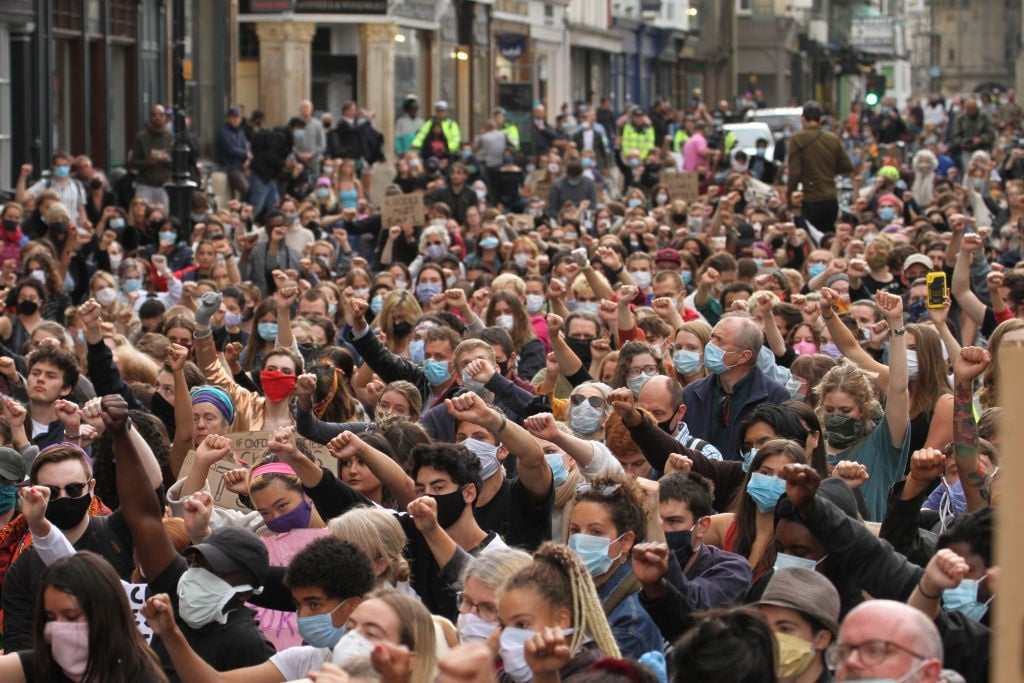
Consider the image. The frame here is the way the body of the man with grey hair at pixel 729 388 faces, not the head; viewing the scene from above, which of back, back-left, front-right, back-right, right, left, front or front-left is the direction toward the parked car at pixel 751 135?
back-right

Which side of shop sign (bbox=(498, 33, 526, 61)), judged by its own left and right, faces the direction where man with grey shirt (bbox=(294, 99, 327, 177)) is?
front

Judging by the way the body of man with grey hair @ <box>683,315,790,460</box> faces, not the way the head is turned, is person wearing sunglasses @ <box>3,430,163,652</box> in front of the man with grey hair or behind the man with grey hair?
in front

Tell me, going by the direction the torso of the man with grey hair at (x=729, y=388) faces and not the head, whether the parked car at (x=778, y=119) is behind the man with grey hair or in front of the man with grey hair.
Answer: behind

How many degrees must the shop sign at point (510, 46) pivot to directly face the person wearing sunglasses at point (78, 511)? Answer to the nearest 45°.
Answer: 0° — it already faces them

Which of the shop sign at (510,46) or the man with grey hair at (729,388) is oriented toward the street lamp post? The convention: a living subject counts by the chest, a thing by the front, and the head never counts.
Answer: the shop sign

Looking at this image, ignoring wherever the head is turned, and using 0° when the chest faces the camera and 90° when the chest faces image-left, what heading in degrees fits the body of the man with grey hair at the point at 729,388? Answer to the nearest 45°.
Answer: approximately 45°

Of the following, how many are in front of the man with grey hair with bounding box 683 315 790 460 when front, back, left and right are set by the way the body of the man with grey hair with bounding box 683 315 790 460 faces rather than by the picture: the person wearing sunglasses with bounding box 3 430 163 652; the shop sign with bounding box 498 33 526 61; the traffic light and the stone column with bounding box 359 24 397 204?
1
